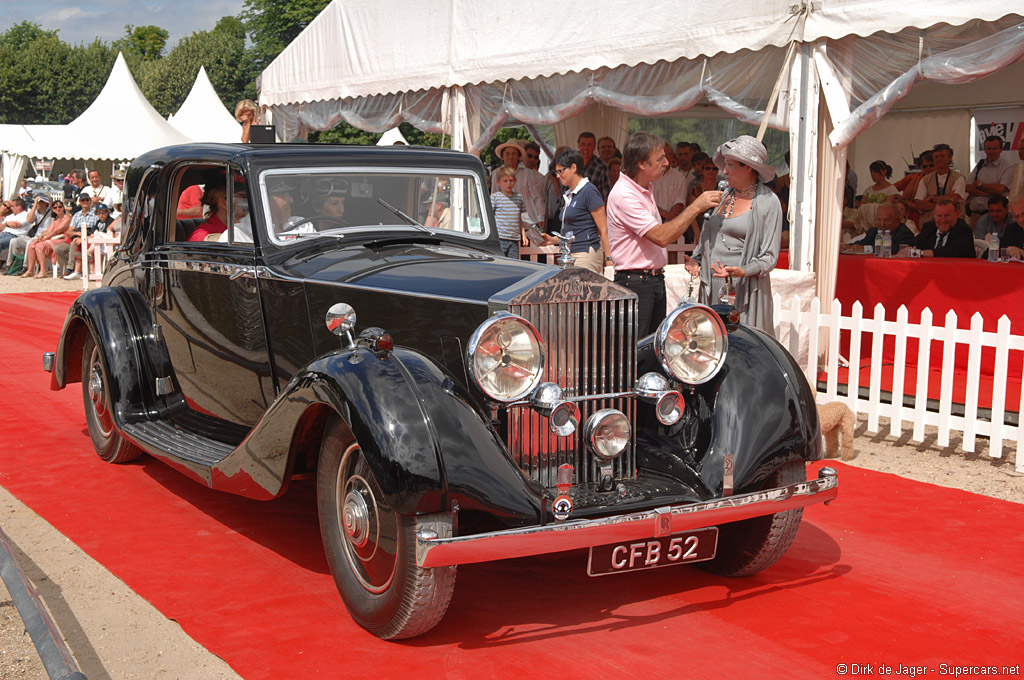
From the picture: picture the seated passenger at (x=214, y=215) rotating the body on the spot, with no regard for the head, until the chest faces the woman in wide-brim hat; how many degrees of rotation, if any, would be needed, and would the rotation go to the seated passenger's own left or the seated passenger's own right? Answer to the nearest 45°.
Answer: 0° — they already face them

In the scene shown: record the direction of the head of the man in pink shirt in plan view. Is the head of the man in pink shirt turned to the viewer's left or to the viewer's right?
to the viewer's right

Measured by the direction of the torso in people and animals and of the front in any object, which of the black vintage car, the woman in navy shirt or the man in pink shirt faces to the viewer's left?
the woman in navy shirt

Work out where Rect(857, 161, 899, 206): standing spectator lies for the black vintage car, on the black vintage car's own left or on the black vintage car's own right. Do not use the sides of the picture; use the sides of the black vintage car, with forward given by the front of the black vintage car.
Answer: on the black vintage car's own left

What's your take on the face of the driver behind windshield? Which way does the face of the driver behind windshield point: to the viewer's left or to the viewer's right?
to the viewer's right

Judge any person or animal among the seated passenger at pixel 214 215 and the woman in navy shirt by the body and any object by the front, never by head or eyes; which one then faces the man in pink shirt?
the seated passenger

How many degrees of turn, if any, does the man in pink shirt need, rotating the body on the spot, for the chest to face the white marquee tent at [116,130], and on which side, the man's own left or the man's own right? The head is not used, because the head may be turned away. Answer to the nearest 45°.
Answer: approximately 135° to the man's own left

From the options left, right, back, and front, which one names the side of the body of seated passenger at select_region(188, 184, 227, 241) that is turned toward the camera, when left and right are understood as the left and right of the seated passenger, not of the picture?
right

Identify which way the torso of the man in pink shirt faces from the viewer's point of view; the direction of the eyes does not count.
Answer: to the viewer's right
